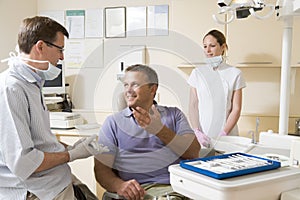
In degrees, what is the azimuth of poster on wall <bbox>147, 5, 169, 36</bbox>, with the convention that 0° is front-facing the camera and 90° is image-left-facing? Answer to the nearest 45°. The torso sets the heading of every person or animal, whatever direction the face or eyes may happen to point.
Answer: approximately 0°

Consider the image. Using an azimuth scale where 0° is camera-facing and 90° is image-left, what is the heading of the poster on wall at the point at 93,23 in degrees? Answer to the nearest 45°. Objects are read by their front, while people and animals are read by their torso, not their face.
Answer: approximately 0°

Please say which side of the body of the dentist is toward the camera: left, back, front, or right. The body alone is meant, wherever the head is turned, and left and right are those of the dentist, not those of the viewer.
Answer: right

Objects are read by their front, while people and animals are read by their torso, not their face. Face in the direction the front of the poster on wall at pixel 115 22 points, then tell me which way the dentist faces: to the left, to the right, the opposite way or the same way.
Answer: to the left

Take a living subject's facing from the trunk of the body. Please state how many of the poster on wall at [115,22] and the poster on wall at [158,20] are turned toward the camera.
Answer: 2

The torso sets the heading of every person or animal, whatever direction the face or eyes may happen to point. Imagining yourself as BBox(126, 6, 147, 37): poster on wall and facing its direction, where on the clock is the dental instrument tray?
The dental instrument tray is roughly at 12 o'clock from the poster on wall.

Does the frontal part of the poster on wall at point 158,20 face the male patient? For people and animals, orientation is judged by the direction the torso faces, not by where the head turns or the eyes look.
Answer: yes

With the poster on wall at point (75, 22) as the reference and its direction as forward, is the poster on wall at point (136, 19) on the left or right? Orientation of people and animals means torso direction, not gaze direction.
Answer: on its left
